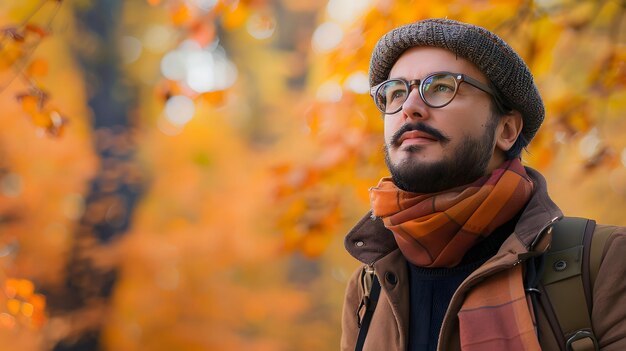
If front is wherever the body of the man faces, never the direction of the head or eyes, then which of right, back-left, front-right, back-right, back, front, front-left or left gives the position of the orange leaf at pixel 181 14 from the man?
right

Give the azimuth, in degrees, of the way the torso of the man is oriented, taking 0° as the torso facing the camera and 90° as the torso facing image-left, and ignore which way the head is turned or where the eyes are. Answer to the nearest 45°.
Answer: approximately 45°

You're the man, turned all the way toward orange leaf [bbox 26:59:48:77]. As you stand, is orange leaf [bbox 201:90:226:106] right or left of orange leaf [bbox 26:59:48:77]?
right

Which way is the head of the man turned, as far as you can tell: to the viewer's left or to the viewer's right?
to the viewer's left

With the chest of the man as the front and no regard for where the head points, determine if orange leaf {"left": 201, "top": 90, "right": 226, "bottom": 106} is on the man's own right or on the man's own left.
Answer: on the man's own right

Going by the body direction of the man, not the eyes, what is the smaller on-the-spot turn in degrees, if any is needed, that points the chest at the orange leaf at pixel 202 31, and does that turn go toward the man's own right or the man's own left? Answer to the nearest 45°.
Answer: approximately 90° to the man's own right

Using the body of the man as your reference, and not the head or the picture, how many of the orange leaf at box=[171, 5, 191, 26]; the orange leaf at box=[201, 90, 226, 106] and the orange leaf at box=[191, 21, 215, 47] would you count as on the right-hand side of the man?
3
